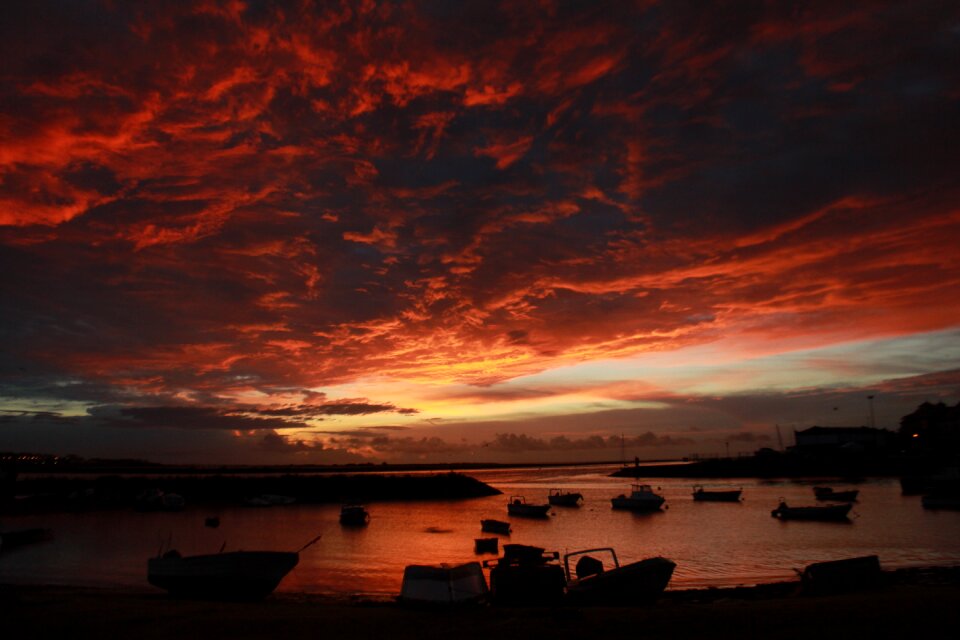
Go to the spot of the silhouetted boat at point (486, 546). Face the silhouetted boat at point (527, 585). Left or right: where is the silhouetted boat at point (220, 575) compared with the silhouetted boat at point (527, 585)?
right

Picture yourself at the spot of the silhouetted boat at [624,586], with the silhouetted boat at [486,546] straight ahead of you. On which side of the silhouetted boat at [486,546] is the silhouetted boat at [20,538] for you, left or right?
left

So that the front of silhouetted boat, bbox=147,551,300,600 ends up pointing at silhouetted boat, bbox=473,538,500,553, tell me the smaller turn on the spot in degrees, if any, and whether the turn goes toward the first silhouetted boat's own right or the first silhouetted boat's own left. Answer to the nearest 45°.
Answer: approximately 45° to the first silhouetted boat's own left

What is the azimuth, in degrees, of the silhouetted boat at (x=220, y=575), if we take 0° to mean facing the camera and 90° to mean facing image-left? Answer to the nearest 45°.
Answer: approximately 270°

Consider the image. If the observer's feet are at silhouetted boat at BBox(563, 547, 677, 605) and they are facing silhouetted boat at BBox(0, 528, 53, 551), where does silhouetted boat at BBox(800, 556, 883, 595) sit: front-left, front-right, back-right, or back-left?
back-right

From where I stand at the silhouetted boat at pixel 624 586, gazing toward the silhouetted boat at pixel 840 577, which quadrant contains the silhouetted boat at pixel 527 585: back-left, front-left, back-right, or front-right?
back-left

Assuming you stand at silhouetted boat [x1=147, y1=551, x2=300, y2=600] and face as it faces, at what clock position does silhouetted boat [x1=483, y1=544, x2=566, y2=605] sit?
silhouetted boat [x1=483, y1=544, x2=566, y2=605] is roughly at 1 o'clock from silhouetted boat [x1=147, y1=551, x2=300, y2=600].
